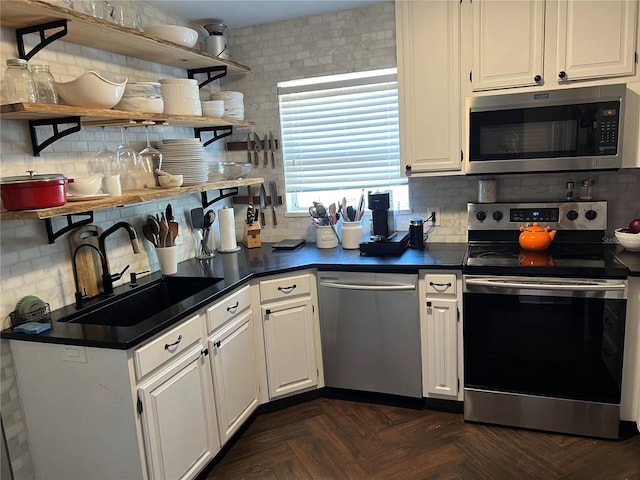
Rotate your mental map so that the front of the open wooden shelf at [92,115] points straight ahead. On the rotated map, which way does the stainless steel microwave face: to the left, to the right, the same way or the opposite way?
to the right

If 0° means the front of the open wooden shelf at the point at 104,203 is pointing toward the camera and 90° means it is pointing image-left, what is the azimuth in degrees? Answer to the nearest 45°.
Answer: approximately 315°

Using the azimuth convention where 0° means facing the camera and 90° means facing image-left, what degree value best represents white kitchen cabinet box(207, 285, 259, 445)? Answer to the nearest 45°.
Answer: approximately 315°

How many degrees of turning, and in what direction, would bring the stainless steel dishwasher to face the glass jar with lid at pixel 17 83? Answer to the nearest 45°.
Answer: approximately 45° to its right

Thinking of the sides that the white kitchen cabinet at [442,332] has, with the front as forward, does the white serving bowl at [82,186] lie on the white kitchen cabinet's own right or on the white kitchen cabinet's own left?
on the white kitchen cabinet's own right

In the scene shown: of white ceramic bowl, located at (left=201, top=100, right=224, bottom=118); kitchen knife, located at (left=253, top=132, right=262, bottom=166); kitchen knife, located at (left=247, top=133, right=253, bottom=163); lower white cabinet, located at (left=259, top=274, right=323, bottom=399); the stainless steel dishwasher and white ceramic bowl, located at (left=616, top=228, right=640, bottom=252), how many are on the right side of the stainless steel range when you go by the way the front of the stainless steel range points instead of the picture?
5

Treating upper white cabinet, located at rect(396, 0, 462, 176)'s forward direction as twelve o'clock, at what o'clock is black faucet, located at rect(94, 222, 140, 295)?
The black faucet is roughly at 2 o'clock from the upper white cabinet.

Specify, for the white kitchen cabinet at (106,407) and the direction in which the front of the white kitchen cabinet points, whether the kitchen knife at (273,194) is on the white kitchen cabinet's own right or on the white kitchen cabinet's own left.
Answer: on the white kitchen cabinet's own left

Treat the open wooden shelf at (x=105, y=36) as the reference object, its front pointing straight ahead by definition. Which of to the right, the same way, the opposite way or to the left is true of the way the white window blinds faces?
to the right

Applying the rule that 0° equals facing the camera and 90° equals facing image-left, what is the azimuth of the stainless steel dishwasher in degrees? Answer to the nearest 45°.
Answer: approximately 0°

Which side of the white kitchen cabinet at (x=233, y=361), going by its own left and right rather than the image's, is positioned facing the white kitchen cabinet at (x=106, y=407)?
right

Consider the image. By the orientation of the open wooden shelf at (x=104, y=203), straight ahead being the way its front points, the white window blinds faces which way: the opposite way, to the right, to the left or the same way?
to the right
